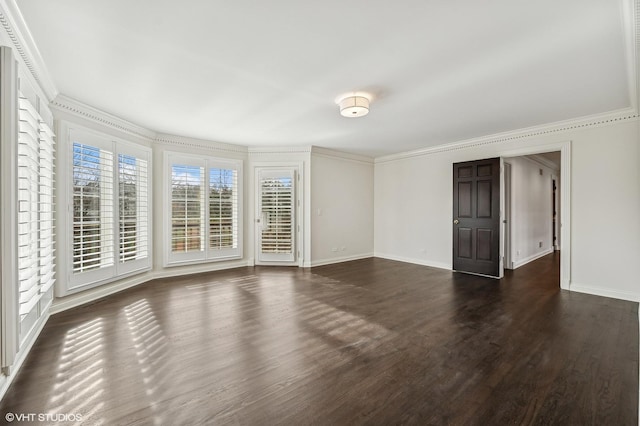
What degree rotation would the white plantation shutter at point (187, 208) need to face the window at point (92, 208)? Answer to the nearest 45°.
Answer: approximately 45° to its right

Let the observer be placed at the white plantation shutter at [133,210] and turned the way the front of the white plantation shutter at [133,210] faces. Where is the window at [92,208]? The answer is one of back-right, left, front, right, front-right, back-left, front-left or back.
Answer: right

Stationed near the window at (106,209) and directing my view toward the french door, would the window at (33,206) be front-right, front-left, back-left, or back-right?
back-right

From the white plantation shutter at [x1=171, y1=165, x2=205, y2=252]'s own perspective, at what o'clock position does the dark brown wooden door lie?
The dark brown wooden door is roughly at 10 o'clock from the white plantation shutter.

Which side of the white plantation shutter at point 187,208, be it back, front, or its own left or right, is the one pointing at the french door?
left

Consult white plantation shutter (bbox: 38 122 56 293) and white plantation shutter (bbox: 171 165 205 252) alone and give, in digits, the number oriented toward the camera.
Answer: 1

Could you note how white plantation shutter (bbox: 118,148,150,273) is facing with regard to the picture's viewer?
facing the viewer and to the right of the viewer

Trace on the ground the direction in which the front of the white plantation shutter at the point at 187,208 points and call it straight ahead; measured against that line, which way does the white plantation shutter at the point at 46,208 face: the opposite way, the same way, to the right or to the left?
to the left

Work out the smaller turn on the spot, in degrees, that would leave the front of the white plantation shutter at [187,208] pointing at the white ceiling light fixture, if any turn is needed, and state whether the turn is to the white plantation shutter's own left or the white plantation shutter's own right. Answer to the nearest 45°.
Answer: approximately 45° to the white plantation shutter's own left

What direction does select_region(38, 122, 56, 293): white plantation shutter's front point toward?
to the viewer's right

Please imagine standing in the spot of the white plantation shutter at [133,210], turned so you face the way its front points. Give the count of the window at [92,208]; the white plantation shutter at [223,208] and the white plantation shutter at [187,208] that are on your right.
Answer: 1

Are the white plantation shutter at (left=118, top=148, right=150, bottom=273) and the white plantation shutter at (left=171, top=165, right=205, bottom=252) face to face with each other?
no

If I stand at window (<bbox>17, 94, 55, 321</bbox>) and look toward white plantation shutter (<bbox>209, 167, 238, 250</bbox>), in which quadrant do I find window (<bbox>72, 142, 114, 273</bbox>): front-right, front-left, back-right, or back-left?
front-left

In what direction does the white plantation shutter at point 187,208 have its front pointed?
toward the camera

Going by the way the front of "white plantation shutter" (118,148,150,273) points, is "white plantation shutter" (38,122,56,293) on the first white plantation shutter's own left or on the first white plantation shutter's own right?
on the first white plantation shutter's own right

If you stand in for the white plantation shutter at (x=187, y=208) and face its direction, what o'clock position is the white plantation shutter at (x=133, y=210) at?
the white plantation shutter at (x=133, y=210) is roughly at 2 o'clock from the white plantation shutter at (x=187, y=208).

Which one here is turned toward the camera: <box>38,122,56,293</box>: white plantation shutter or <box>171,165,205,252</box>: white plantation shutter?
<box>171,165,205,252</box>: white plantation shutter

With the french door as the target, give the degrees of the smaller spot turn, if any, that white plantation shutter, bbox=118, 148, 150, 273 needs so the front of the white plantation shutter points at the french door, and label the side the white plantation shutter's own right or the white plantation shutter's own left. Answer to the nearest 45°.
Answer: approximately 45° to the white plantation shutter's own left

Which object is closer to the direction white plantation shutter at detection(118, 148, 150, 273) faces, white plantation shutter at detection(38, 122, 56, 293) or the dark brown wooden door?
the dark brown wooden door

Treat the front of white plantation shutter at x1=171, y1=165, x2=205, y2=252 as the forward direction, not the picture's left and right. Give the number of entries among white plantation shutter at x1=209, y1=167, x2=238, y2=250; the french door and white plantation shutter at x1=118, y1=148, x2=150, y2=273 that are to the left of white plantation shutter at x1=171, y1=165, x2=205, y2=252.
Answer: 2

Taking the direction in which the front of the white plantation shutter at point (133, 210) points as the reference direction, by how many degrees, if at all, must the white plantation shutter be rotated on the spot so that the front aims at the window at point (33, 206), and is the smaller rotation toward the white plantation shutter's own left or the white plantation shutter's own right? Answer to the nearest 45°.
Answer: approximately 90° to the white plantation shutter's own right
